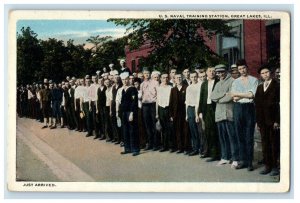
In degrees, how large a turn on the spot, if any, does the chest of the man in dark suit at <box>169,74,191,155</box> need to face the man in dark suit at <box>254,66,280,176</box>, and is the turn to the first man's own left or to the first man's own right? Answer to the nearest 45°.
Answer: approximately 90° to the first man's own left

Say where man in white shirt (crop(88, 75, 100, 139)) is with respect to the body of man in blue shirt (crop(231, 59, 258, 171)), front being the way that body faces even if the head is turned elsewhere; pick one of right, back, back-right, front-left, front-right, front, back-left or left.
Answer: right

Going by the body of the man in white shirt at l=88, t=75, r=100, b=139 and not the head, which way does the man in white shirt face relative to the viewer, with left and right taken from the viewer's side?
facing the viewer and to the left of the viewer

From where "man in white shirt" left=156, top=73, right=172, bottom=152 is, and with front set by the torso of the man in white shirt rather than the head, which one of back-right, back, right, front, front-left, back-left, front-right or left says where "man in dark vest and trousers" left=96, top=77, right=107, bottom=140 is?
right

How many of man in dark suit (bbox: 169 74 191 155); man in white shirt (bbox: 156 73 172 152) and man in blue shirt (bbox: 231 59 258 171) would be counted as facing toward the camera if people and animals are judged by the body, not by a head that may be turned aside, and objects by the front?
3

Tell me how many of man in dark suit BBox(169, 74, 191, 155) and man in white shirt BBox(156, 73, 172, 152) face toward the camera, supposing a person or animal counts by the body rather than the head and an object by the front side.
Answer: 2

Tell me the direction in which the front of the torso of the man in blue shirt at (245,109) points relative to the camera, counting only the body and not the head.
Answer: toward the camera

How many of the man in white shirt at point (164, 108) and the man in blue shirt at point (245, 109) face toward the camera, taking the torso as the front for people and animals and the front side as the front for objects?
2
